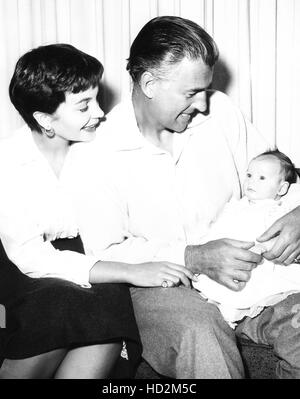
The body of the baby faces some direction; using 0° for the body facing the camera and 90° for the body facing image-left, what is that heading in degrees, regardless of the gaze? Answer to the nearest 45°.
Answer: approximately 45°

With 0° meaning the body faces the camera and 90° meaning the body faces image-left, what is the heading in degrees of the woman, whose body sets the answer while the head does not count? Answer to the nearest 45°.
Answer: approximately 315°
